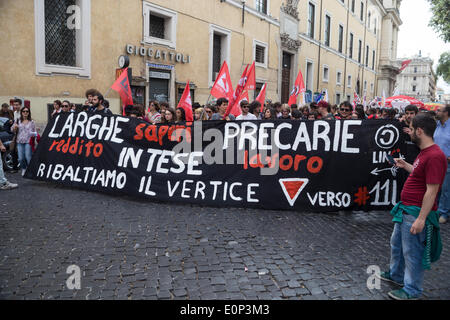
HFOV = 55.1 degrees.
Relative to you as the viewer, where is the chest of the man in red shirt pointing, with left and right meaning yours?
facing to the left of the viewer

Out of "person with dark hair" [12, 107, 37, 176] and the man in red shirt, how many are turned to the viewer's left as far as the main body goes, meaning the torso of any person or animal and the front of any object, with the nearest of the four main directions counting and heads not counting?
1

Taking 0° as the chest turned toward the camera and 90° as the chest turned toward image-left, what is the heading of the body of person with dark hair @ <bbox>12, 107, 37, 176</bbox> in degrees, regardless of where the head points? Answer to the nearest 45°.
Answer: approximately 0°

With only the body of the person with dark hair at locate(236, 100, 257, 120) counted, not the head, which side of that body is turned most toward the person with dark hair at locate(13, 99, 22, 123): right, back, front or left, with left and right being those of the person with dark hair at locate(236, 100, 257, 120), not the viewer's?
right

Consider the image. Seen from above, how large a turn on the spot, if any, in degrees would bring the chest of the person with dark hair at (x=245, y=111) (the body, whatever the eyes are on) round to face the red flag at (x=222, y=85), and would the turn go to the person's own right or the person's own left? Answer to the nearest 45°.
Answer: approximately 135° to the person's own right

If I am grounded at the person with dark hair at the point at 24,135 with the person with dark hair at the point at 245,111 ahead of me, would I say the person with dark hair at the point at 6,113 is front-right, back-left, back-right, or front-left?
back-left

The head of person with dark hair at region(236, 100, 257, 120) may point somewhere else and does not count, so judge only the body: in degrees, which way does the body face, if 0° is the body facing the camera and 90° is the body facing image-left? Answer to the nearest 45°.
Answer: approximately 0°

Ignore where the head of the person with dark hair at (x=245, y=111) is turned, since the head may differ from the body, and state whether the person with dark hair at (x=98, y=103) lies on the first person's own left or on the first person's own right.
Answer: on the first person's own right
